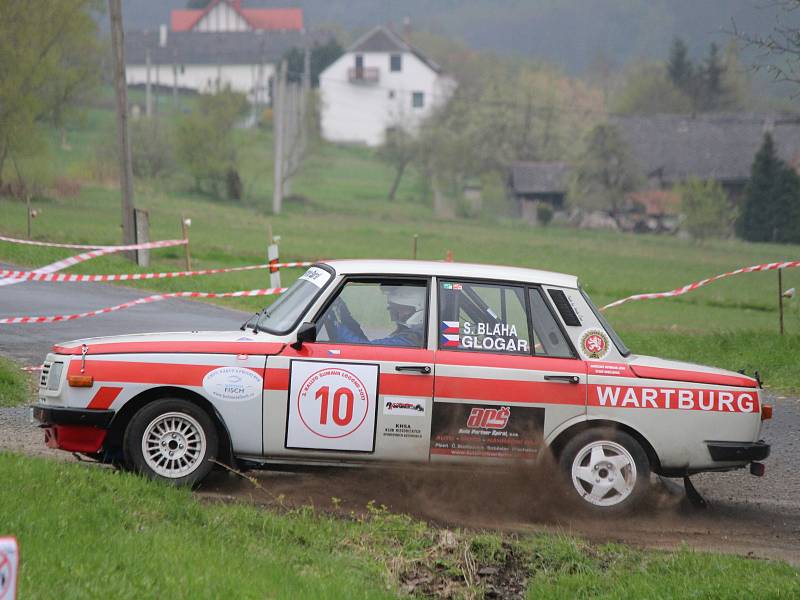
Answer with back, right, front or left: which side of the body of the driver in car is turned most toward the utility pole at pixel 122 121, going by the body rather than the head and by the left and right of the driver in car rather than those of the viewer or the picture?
right

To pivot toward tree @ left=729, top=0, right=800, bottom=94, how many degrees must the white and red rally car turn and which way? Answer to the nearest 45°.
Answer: approximately 135° to its right

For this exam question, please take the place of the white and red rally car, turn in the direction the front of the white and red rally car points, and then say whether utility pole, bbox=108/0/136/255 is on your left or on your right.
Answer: on your right

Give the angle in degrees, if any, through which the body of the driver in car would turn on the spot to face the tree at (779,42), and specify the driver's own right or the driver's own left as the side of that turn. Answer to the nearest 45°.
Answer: approximately 135° to the driver's own right

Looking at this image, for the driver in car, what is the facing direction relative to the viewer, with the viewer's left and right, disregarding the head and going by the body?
facing to the left of the viewer

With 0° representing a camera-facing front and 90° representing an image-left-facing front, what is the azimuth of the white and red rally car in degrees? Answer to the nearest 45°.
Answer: approximately 90°
